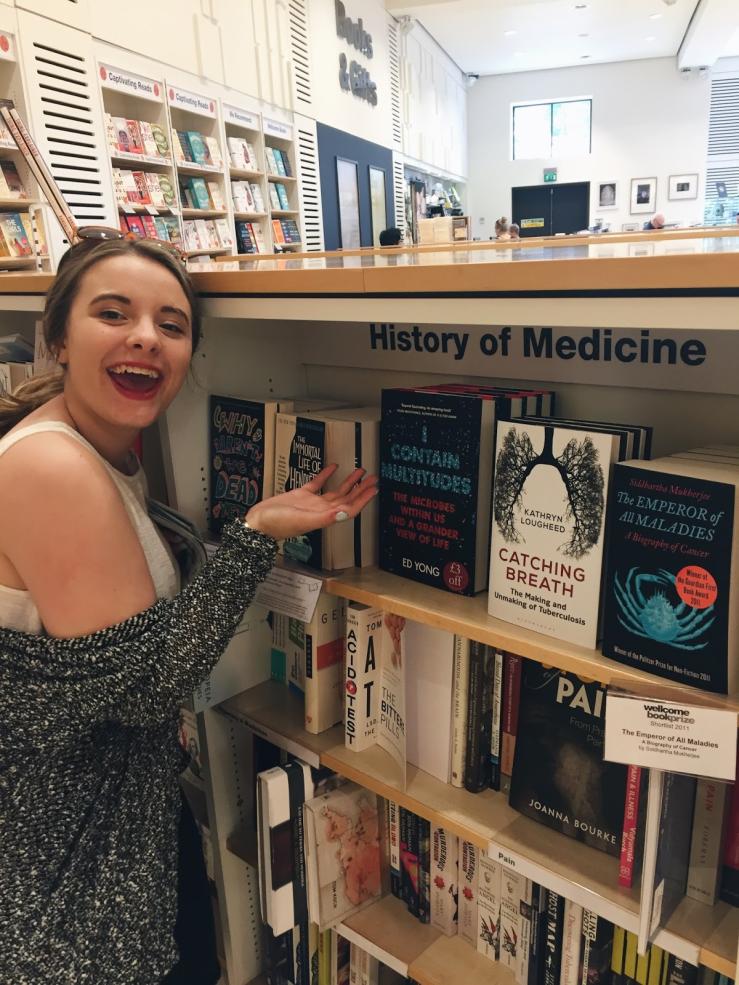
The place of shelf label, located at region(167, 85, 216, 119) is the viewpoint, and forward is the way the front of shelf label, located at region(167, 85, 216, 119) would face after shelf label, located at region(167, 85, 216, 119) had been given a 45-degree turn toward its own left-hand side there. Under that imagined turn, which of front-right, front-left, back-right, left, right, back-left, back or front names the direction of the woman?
right

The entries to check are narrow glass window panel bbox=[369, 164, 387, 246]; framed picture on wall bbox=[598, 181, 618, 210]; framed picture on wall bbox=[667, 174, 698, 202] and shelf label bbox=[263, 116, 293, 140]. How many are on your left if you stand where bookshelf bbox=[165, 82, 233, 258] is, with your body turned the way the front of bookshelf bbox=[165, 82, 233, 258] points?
4

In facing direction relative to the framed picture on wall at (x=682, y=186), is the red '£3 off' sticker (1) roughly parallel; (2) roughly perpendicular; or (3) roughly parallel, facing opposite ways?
roughly parallel

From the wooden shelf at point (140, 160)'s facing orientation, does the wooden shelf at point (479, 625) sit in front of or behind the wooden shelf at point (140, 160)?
in front

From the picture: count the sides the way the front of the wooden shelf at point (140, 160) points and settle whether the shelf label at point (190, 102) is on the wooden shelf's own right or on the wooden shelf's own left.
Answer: on the wooden shelf's own left

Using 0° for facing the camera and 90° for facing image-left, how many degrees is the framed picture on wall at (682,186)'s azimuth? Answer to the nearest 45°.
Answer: approximately 0°

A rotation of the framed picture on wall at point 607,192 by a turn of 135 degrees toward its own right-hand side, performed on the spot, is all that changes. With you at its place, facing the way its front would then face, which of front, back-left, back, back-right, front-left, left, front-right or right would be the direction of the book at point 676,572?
back-left

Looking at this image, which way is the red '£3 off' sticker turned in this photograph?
toward the camera

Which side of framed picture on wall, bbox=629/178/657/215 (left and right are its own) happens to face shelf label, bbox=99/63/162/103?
front

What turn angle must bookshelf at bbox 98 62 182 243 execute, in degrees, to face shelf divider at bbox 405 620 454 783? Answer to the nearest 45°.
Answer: approximately 45° to its right

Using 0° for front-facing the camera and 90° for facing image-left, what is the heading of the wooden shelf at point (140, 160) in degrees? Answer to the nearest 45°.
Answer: approximately 315°

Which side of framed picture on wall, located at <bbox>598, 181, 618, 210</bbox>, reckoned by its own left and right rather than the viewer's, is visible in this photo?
front

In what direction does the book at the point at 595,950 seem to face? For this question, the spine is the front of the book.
toward the camera

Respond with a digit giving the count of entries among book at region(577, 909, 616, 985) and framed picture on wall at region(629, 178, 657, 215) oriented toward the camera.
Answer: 2

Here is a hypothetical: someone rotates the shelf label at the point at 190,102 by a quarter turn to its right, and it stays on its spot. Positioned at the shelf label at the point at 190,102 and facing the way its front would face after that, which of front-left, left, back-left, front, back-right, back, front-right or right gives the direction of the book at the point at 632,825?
front-left
